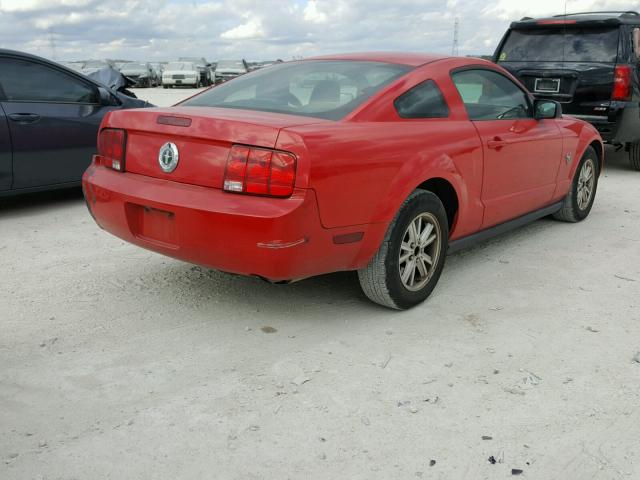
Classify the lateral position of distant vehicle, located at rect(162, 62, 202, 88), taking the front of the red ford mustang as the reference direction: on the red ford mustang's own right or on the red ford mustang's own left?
on the red ford mustang's own left

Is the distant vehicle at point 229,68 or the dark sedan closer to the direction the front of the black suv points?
the distant vehicle

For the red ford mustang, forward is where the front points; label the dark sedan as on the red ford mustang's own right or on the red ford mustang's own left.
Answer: on the red ford mustang's own left

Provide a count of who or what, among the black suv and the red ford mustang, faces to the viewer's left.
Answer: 0

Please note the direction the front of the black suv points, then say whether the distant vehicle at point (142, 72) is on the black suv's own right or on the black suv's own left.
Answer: on the black suv's own left

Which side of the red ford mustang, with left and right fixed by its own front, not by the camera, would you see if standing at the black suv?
front

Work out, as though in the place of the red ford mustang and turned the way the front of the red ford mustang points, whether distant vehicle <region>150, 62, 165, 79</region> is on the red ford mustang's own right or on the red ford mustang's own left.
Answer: on the red ford mustang's own left

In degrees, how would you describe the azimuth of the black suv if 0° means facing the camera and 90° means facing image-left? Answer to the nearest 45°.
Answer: approximately 225°

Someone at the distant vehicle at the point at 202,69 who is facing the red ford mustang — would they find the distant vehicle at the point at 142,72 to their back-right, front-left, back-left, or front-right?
front-right

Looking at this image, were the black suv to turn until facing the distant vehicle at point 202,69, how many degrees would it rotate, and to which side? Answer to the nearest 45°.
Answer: approximately 90° to its left

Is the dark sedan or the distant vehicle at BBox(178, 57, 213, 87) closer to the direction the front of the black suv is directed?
the distant vehicle

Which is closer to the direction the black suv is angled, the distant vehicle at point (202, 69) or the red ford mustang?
the distant vehicle

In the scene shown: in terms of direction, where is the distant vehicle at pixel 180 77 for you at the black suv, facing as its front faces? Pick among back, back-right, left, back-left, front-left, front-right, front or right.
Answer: left

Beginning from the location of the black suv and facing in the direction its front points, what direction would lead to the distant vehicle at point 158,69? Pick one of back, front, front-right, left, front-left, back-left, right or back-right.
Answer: left

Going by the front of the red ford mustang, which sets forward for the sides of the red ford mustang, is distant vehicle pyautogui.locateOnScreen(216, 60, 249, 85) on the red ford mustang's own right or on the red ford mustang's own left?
on the red ford mustang's own left

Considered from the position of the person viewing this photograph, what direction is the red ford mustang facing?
facing away from the viewer and to the right of the viewer

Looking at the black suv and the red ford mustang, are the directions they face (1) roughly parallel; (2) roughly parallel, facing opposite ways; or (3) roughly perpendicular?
roughly parallel
